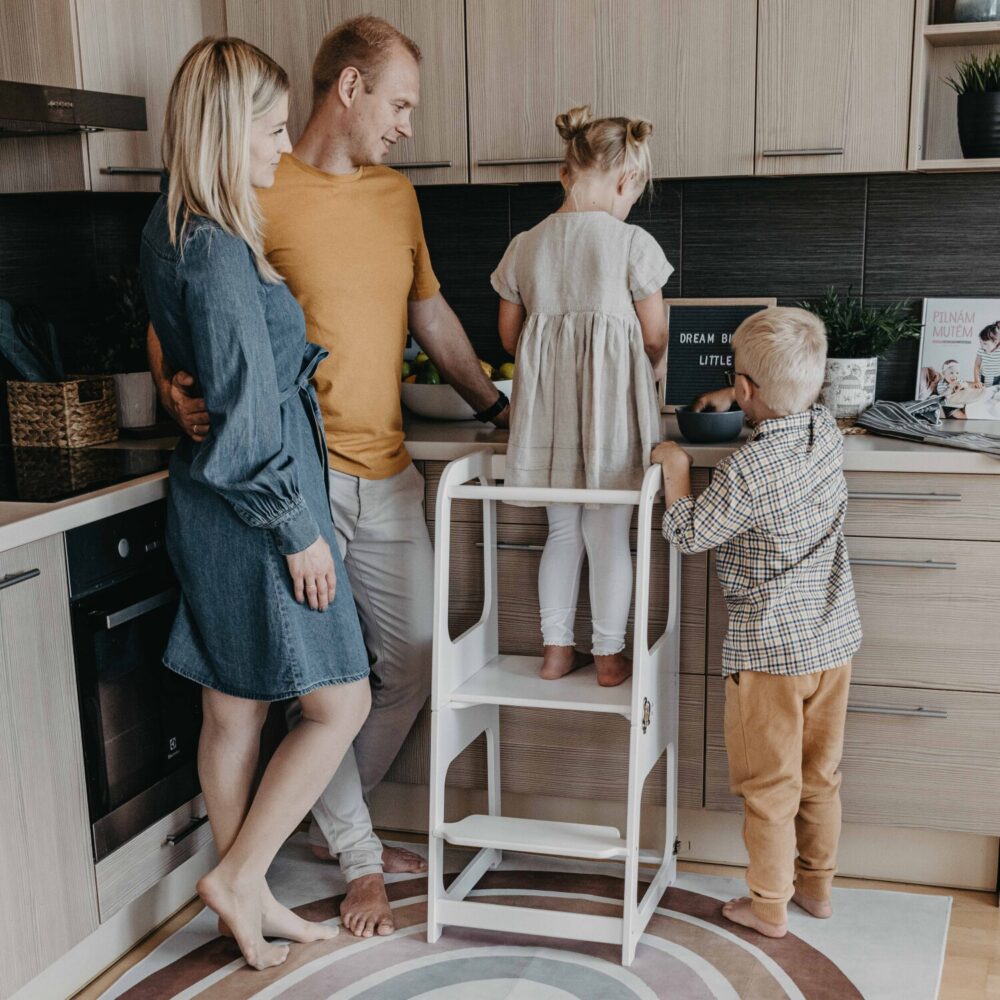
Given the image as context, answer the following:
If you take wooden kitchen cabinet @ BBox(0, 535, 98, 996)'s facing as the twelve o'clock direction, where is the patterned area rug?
The patterned area rug is roughly at 11 o'clock from the wooden kitchen cabinet.

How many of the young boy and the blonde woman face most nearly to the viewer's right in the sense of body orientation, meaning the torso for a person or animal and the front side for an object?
1

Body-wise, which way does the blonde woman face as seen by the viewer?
to the viewer's right

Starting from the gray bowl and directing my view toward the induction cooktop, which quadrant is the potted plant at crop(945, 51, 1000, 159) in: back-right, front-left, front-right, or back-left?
back-right

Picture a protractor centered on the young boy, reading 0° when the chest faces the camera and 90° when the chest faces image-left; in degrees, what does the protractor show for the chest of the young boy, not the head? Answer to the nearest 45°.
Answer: approximately 135°

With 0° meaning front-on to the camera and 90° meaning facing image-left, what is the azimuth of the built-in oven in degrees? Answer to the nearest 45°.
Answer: approximately 315°

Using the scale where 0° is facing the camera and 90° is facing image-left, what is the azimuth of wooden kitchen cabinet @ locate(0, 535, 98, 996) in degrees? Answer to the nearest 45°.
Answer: approximately 315°

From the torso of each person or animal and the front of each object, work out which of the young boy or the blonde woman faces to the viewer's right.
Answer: the blonde woman

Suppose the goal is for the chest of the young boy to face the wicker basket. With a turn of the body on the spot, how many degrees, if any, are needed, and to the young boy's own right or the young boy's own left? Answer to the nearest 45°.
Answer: approximately 45° to the young boy's own left

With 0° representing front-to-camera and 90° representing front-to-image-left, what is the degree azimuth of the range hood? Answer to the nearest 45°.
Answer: approximately 315°

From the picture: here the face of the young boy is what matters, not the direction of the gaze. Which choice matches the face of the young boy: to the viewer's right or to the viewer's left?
to the viewer's left
